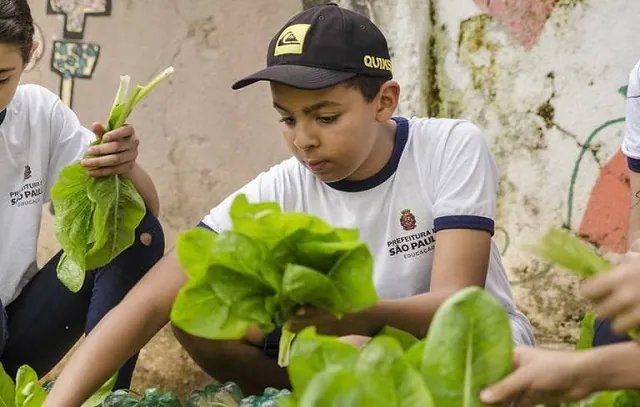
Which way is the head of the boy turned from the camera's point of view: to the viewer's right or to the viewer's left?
to the viewer's left

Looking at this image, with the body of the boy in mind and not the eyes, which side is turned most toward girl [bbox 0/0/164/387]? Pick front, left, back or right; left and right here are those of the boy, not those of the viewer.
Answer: right

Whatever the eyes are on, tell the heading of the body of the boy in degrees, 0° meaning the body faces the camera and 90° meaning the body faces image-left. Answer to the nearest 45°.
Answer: approximately 45°

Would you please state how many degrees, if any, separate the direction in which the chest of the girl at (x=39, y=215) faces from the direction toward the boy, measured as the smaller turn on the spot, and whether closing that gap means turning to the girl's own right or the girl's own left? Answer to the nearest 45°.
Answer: approximately 45° to the girl's own left
